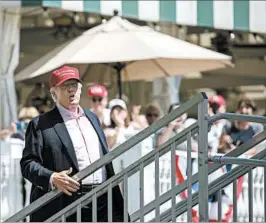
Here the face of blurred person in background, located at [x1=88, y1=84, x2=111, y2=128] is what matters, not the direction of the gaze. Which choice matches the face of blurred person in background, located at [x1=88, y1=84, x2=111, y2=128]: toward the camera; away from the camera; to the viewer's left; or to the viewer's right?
toward the camera

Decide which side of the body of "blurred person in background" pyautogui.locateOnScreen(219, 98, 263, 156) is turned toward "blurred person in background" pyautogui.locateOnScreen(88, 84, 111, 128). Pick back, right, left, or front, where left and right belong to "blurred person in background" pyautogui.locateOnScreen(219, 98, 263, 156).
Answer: right

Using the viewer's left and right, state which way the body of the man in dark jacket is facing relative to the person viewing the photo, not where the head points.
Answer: facing the viewer and to the right of the viewer

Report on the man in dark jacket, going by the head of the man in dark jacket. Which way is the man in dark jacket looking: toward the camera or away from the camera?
toward the camera

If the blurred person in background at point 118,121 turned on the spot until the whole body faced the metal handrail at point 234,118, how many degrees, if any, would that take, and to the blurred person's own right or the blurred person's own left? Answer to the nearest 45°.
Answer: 0° — they already face it

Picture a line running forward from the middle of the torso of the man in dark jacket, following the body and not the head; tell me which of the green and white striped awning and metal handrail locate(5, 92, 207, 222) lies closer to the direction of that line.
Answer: the metal handrail

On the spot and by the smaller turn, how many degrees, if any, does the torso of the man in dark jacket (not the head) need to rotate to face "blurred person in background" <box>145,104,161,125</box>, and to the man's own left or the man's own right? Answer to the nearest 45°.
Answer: approximately 135° to the man's own left

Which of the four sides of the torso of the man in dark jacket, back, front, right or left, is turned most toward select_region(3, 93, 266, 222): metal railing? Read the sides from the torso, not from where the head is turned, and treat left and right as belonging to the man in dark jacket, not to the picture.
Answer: front

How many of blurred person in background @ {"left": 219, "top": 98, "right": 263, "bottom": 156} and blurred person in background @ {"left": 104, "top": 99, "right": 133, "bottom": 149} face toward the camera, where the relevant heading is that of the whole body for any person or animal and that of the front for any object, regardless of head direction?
2

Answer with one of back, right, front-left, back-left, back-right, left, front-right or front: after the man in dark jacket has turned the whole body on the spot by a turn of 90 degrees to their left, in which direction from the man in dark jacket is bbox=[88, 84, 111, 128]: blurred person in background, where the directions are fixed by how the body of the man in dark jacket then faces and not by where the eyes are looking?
front-left

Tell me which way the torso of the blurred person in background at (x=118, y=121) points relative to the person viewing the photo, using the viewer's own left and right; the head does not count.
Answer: facing the viewer
